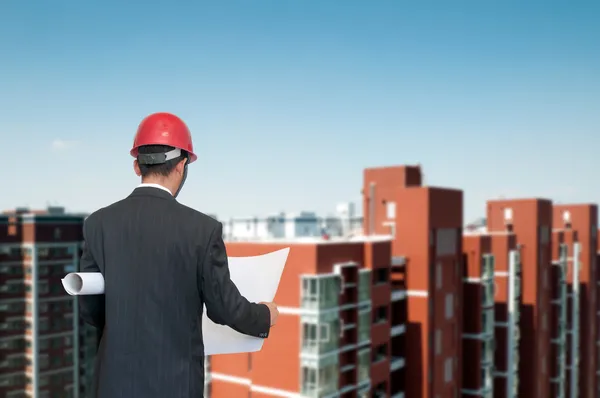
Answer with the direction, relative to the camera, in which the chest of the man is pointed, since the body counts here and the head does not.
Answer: away from the camera

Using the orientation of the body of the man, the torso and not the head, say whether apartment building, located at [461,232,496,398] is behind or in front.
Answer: in front

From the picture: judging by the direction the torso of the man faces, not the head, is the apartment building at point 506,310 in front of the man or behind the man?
in front

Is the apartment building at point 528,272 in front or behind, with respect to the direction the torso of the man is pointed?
in front
